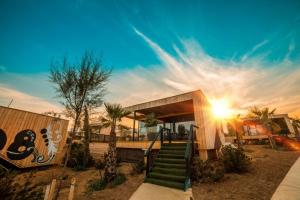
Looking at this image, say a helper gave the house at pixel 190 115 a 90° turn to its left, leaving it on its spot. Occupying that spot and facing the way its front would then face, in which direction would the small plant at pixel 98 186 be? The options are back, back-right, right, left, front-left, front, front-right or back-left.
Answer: right

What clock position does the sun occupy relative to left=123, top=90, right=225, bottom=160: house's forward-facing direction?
The sun is roughly at 6 o'clock from the house.

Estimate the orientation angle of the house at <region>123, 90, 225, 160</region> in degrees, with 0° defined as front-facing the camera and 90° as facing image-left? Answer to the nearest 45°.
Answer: approximately 45°

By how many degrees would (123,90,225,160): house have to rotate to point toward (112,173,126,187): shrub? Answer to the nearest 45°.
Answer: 0° — it already faces it

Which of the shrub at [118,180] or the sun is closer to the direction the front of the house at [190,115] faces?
the shrub
